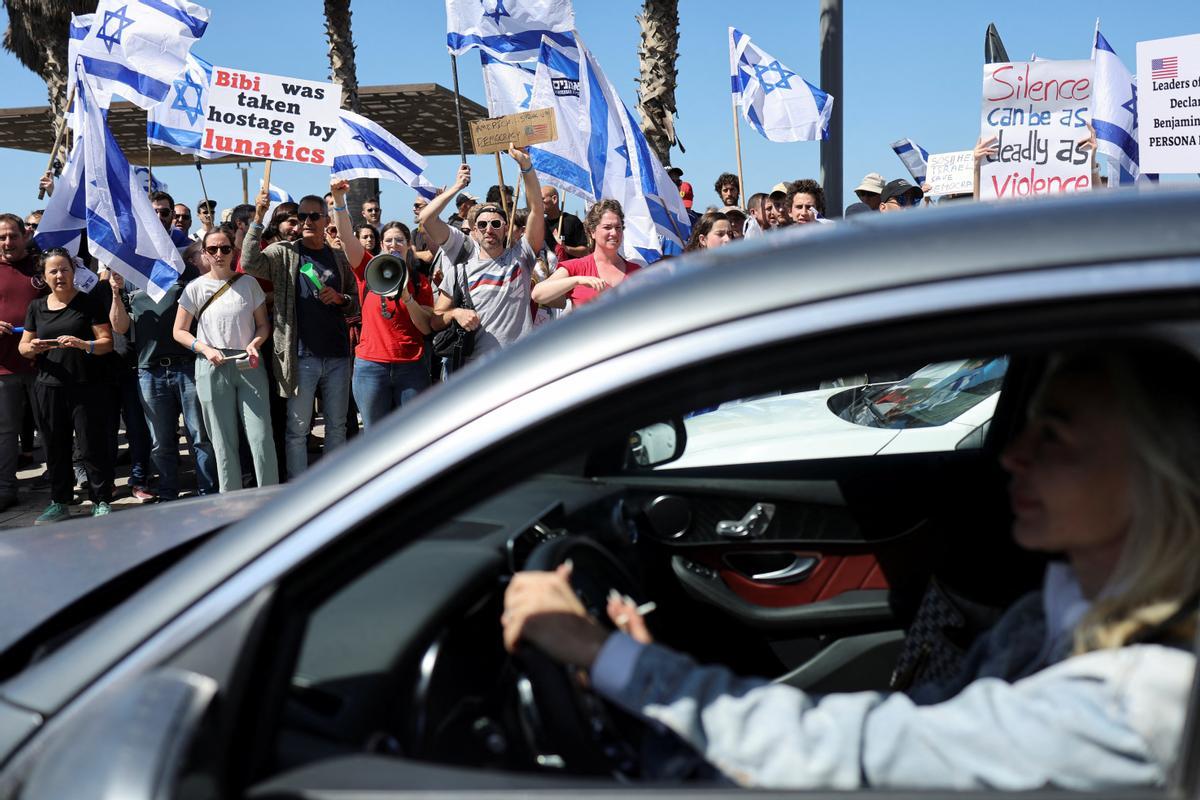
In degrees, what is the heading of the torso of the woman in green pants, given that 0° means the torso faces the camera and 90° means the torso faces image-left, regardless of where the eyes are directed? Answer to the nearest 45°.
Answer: approximately 0°

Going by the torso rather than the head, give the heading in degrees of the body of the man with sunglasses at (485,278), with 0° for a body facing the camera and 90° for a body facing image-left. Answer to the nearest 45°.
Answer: approximately 0°

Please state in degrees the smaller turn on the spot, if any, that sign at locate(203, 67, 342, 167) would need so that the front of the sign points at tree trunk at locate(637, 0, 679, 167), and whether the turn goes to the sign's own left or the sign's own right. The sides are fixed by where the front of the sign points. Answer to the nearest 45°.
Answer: approximately 135° to the sign's own left

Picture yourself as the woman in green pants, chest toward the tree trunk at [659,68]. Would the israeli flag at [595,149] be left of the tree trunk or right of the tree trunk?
right

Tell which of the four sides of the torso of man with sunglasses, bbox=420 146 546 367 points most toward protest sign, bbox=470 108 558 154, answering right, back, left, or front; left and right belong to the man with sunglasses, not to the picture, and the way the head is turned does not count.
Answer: left

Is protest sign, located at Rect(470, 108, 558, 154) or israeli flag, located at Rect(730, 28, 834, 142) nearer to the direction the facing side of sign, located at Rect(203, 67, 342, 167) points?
the protest sign

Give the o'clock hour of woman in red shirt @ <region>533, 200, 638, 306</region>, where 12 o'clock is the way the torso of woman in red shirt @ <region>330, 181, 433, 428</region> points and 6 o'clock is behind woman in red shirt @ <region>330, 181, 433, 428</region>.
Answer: woman in red shirt @ <region>533, 200, 638, 306</region> is roughly at 10 o'clock from woman in red shirt @ <region>330, 181, 433, 428</region>.

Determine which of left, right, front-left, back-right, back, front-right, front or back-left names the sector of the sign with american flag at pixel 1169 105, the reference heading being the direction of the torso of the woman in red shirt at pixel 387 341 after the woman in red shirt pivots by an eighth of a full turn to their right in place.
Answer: back-left

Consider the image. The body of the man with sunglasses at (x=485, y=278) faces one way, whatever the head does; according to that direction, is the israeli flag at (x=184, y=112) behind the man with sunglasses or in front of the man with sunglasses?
behind
